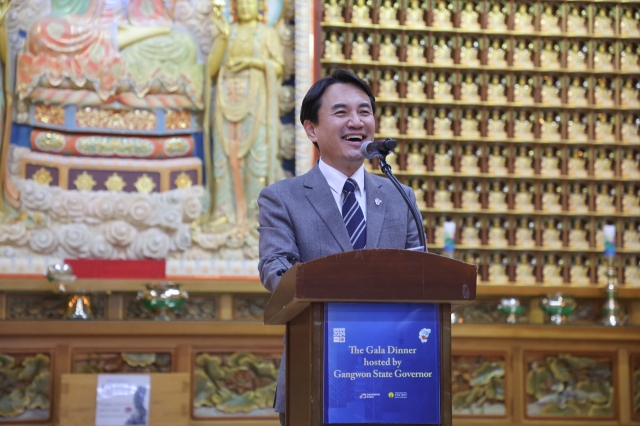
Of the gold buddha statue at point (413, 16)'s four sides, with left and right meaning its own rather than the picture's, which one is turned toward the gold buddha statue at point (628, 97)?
left

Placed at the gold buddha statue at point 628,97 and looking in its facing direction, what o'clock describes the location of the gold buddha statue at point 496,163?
the gold buddha statue at point 496,163 is roughly at 2 o'clock from the gold buddha statue at point 628,97.

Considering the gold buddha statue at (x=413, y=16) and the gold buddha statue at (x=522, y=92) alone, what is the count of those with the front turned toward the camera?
2

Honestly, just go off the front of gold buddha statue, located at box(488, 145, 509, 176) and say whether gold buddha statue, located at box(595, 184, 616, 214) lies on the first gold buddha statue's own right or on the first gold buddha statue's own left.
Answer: on the first gold buddha statue's own left

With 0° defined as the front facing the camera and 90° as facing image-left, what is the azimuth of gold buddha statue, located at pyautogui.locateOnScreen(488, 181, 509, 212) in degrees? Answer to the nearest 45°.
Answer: approximately 0°

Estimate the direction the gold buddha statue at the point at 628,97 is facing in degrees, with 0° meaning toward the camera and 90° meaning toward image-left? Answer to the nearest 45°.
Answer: approximately 0°
